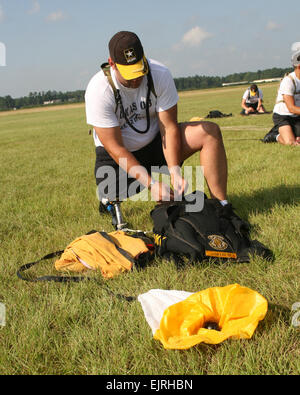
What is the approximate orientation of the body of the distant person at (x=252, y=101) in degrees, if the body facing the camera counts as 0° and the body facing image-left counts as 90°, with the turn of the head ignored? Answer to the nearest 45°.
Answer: approximately 0°

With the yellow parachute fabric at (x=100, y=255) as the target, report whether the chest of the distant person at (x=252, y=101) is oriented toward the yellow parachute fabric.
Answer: yes

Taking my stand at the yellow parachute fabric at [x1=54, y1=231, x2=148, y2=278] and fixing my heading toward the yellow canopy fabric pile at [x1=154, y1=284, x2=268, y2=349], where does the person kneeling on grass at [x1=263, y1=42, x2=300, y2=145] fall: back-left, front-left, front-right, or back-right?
back-left

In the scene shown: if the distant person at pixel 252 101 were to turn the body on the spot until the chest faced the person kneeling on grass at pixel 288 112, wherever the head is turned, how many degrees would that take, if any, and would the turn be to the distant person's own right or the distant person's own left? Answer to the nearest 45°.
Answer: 0° — they already face them
